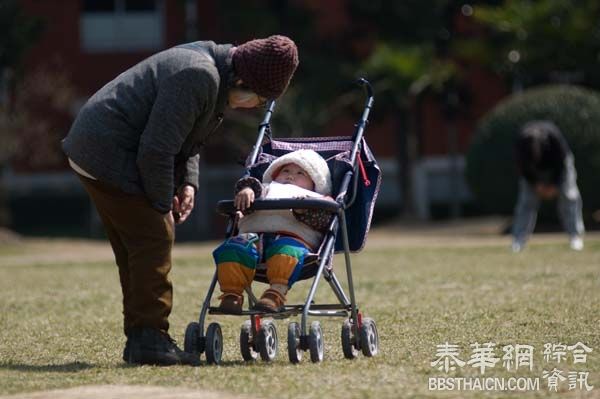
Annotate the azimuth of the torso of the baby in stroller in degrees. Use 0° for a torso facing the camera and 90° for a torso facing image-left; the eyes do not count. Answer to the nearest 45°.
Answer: approximately 45°

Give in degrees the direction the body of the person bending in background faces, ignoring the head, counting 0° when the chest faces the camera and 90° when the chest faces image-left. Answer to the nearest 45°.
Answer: approximately 0°

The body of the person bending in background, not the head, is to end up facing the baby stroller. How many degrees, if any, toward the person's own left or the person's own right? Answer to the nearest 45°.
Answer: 0° — they already face it

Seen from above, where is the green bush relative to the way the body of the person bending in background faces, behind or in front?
behind

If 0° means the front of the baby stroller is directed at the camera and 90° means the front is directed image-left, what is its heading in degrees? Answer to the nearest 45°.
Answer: approximately 45°

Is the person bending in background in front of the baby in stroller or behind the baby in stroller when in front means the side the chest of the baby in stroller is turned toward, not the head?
behind

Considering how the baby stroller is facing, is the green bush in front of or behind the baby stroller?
behind
